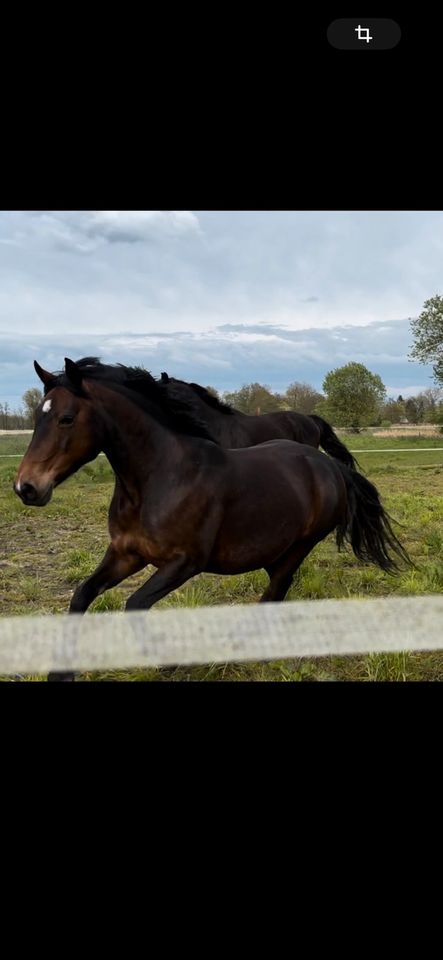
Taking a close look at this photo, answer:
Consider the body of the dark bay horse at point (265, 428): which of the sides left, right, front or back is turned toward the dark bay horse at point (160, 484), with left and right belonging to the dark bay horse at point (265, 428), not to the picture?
left

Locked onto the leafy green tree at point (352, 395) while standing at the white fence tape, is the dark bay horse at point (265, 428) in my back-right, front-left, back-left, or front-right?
front-left

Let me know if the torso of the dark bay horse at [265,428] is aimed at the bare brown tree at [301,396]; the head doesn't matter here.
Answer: no

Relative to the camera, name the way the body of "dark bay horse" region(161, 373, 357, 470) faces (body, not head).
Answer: to the viewer's left

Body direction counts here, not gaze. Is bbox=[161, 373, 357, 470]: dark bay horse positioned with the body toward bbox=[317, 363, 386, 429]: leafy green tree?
no
